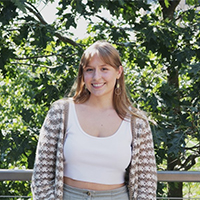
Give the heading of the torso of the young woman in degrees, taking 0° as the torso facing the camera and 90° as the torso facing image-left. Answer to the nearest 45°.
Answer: approximately 0°
